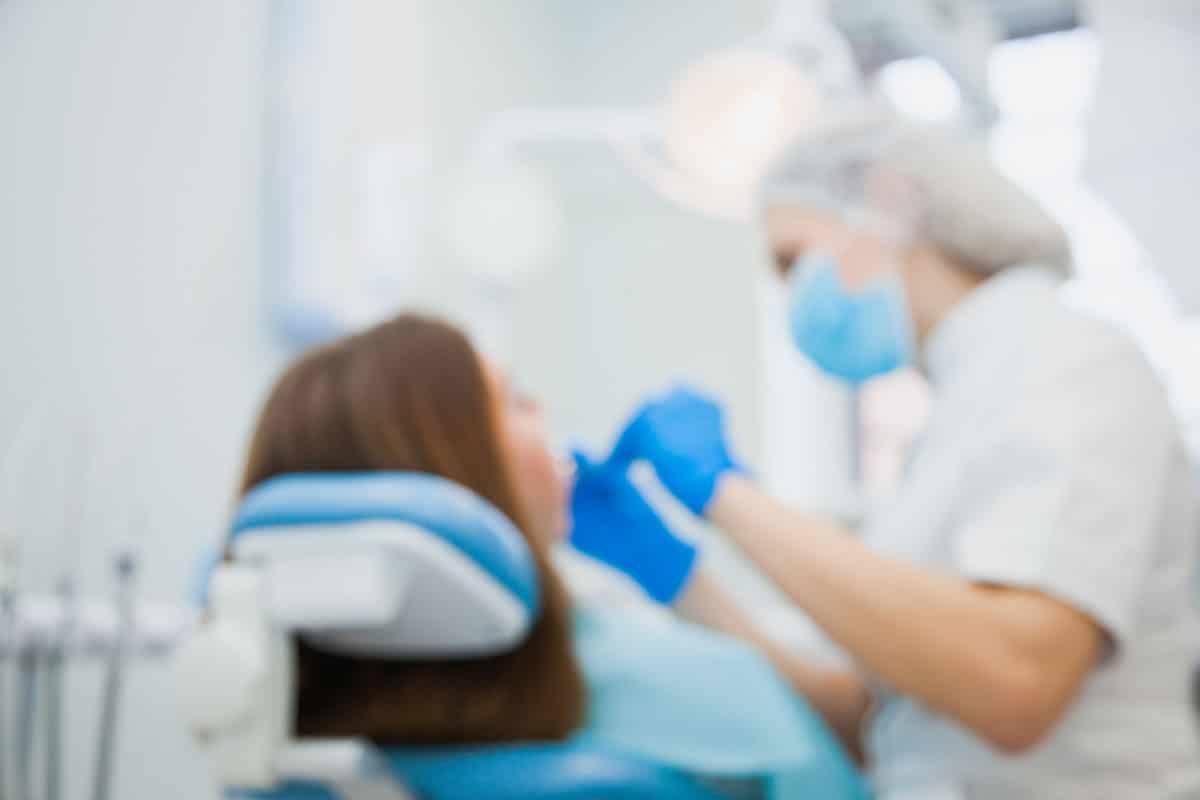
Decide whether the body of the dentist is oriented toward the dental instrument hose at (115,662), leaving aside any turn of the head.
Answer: yes

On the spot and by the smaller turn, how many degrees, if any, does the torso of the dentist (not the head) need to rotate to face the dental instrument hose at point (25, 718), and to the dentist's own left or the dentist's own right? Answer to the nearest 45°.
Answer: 0° — they already face it

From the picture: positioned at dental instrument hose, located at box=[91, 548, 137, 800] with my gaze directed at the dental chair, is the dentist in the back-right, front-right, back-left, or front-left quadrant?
front-left

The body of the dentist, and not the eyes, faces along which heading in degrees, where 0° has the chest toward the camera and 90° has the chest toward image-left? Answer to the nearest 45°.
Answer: approximately 90°

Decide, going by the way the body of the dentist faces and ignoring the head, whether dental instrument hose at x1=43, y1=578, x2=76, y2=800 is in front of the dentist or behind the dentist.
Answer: in front
